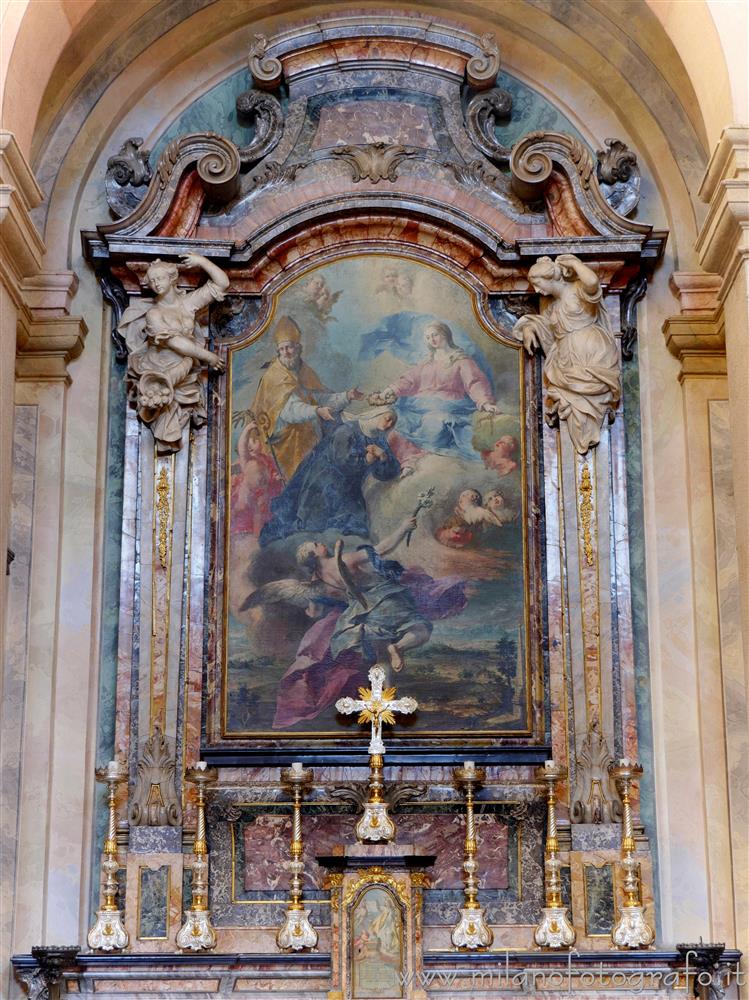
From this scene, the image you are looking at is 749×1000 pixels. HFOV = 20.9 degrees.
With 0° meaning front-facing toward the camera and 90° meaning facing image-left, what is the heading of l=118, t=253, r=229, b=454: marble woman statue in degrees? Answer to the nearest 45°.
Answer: approximately 0°

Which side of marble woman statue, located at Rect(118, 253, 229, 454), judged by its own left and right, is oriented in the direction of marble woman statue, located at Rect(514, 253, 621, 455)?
left

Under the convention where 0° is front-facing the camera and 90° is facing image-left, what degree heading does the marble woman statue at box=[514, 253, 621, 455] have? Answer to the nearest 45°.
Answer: approximately 45°
